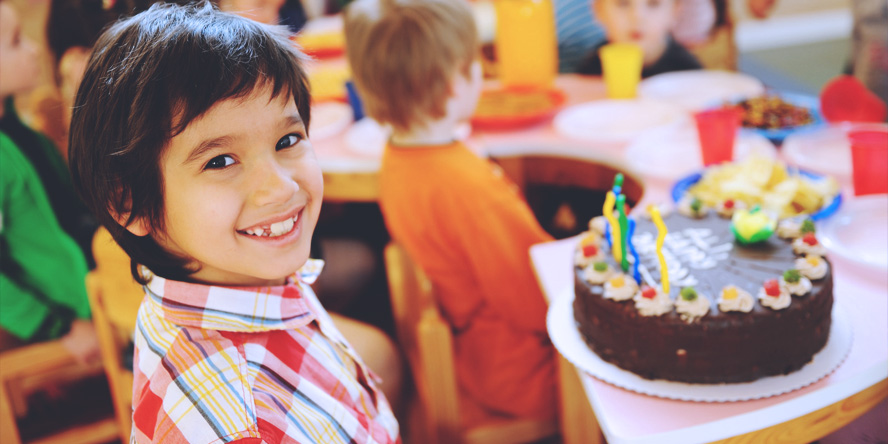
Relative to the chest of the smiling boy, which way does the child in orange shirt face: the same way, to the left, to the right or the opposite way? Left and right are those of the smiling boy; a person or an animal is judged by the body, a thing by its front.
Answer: to the left

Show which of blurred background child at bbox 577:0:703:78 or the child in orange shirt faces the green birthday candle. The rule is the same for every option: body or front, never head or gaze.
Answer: the blurred background child

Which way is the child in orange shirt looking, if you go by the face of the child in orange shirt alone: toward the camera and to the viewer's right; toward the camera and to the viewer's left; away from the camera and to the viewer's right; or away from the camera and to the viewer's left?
away from the camera and to the viewer's right

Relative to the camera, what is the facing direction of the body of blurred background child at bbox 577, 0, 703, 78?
toward the camera

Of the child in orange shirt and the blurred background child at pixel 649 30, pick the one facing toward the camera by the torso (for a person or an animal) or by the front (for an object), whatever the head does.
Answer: the blurred background child

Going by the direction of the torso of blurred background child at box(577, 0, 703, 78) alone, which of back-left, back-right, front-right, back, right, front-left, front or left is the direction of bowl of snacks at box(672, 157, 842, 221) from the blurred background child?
front

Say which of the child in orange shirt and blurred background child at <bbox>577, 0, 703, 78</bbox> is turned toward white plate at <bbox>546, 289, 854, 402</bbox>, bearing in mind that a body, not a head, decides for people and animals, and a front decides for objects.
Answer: the blurred background child

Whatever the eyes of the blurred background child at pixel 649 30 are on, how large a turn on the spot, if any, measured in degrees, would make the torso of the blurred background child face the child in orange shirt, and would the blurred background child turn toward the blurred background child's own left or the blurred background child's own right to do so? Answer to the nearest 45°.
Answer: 0° — they already face them

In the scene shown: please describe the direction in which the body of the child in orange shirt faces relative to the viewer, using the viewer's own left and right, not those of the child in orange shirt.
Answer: facing away from the viewer and to the right of the viewer

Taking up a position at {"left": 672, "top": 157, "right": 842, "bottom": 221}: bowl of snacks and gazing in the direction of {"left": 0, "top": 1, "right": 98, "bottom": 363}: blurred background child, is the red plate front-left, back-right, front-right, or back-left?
front-right

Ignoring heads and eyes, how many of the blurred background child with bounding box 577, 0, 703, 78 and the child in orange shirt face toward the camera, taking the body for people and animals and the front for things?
1
